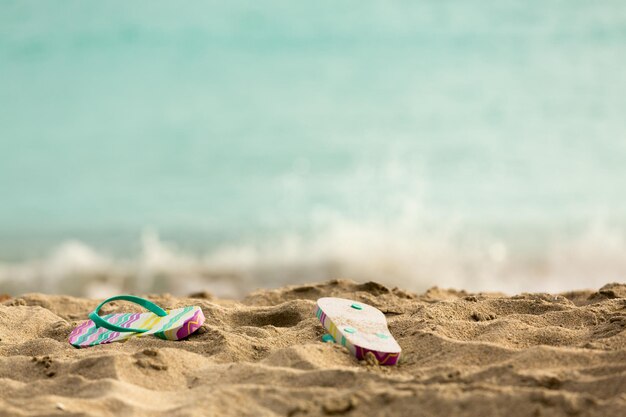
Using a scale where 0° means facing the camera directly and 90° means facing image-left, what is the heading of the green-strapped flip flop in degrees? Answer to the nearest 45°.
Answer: approximately 90°
